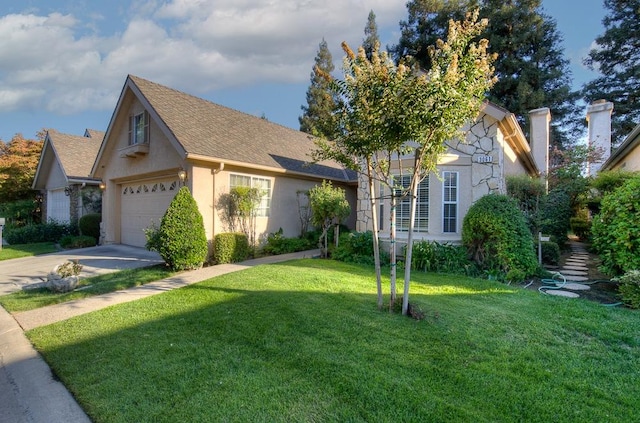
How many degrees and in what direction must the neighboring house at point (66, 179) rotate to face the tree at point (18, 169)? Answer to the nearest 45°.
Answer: approximately 90° to its right

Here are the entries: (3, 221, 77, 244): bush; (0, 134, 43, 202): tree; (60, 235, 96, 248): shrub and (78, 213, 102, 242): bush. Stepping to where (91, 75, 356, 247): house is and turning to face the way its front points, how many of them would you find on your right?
4

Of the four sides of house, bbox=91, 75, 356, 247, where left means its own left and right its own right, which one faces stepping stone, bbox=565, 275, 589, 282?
left

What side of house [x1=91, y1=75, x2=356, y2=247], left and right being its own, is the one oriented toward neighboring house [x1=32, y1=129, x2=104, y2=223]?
right

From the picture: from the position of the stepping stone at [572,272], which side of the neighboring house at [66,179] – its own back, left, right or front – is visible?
left

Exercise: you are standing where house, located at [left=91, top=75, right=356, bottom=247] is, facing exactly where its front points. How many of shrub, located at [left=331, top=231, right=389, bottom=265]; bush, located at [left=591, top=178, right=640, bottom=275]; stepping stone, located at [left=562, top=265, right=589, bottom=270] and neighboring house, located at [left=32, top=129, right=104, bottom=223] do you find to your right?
1

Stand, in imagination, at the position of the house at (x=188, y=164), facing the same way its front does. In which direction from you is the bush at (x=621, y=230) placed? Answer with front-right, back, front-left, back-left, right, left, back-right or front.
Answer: left

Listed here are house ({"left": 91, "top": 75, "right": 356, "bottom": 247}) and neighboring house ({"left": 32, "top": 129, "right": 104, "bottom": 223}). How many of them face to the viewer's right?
0

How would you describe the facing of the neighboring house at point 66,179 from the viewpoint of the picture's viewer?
facing the viewer and to the left of the viewer

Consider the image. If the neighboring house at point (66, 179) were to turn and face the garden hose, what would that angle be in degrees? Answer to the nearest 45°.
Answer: approximately 90° to its left

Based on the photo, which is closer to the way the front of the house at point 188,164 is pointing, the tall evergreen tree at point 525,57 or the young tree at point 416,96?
the young tree

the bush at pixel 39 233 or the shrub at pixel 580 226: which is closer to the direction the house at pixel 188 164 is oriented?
the bush

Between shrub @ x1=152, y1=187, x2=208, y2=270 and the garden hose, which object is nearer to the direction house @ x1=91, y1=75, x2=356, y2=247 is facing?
the shrub

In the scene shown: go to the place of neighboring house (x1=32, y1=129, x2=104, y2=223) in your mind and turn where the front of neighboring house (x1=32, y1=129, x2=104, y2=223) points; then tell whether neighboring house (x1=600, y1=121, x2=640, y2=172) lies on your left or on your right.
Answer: on your left
